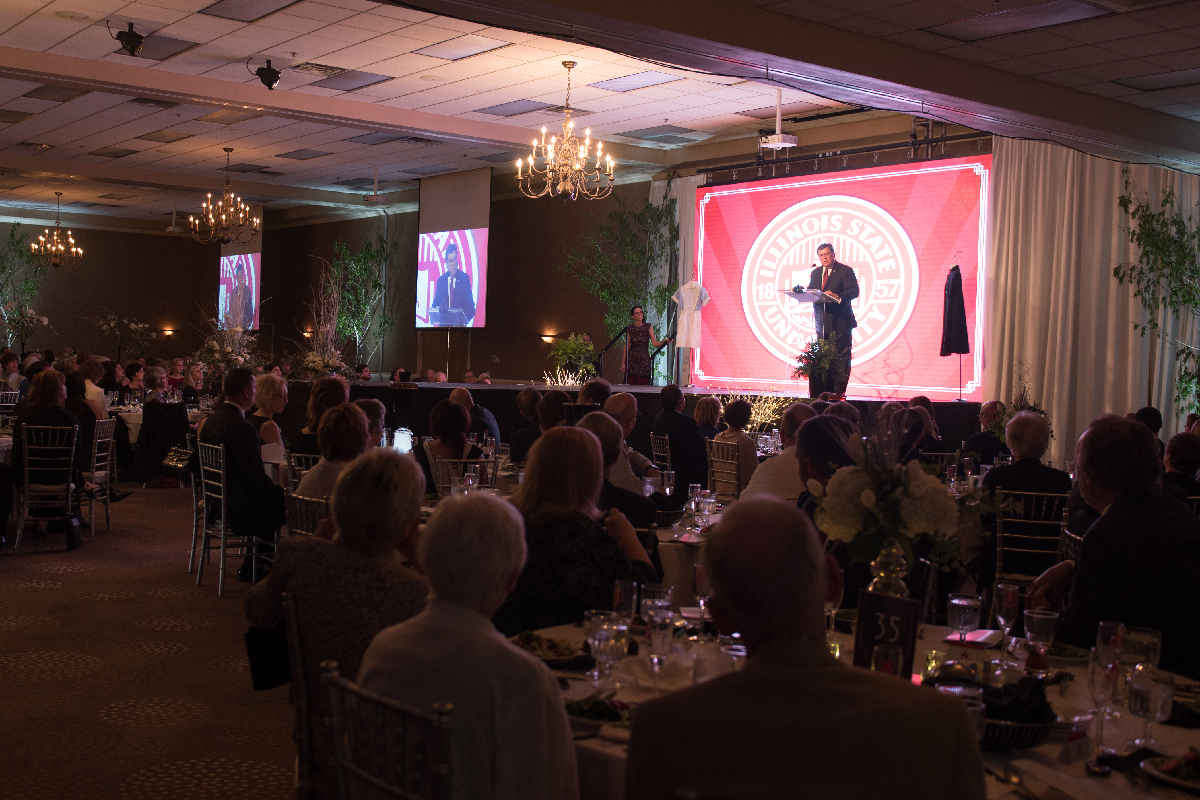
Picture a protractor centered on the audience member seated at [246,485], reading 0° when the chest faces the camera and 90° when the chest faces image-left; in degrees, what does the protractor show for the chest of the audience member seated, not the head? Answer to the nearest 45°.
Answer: approximately 225°

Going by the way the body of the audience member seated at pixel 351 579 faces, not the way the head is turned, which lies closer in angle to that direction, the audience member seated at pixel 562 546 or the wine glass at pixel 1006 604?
the audience member seated

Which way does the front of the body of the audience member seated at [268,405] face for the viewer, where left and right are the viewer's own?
facing away from the viewer and to the right of the viewer

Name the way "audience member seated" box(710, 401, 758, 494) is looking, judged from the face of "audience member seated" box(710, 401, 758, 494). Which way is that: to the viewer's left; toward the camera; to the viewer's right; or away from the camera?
away from the camera

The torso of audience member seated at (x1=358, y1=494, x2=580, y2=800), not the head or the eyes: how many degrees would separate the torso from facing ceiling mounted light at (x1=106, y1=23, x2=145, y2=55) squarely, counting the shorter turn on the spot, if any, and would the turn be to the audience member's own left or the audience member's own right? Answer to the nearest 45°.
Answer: approximately 45° to the audience member's own left

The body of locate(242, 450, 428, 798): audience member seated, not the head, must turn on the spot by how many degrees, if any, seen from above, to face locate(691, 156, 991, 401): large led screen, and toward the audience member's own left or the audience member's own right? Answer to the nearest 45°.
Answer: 0° — they already face it

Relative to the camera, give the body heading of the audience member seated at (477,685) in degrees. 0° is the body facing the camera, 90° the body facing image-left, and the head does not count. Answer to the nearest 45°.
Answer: approximately 225°

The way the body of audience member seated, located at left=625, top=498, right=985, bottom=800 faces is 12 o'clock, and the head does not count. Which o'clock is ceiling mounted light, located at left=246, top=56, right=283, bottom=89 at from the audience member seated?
The ceiling mounted light is roughly at 11 o'clock from the audience member seated.

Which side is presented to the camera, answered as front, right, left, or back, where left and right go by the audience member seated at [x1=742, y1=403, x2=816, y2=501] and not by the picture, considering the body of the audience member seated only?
back

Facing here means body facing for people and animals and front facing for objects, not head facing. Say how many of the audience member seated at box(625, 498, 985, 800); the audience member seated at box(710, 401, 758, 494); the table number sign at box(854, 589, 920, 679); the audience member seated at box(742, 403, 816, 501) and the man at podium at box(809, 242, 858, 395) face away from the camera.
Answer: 3

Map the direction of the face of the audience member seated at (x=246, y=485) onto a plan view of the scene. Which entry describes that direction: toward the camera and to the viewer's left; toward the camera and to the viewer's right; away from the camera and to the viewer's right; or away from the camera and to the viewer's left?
away from the camera and to the viewer's right

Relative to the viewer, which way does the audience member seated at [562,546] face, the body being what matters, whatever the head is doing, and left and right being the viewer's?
facing away from the viewer and to the right of the viewer

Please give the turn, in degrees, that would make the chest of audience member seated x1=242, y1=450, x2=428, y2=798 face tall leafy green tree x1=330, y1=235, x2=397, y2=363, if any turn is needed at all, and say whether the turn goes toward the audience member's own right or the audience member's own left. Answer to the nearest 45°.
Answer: approximately 45° to the audience member's own left

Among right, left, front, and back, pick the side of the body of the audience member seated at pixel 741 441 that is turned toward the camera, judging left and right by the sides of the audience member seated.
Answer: back

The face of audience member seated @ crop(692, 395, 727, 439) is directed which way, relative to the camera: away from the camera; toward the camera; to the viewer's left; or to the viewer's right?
away from the camera
